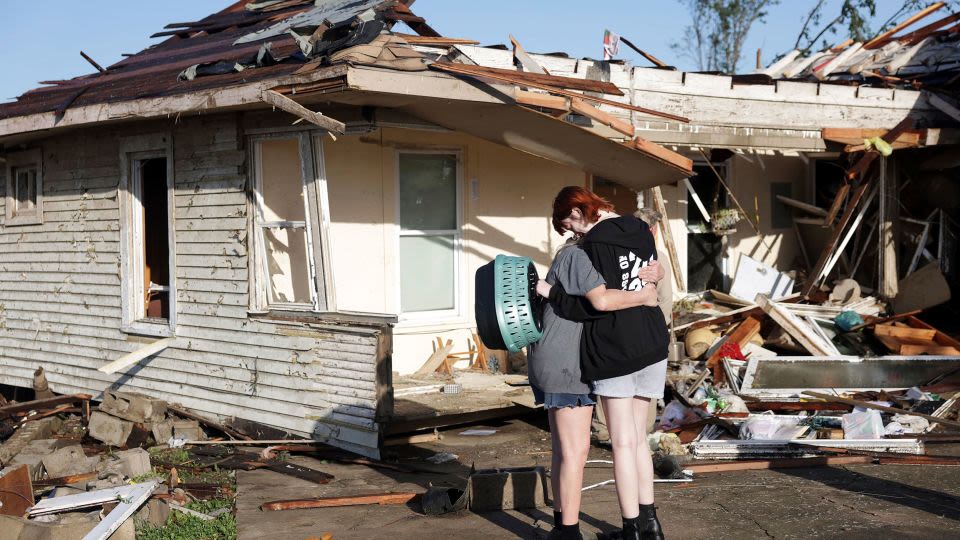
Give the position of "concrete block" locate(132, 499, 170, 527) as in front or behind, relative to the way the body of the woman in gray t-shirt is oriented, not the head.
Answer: behind

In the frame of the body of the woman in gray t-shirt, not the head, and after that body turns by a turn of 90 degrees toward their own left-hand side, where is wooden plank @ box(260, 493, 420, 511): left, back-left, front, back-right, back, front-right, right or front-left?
front-left

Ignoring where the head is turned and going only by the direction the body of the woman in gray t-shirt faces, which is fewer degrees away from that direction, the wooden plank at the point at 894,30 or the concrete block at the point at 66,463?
the wooden plank

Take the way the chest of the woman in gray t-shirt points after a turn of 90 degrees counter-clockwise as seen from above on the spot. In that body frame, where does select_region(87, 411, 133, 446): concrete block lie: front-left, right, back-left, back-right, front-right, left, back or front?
front-left

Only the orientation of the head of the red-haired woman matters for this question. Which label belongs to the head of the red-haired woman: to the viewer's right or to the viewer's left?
to the viewer's left

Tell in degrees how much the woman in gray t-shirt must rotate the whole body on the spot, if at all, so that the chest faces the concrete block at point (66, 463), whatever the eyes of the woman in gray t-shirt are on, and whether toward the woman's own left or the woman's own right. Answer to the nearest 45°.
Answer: approximately 135° to the woman's own left

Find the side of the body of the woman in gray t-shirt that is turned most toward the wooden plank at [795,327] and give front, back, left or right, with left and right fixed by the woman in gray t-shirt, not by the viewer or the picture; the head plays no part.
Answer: left

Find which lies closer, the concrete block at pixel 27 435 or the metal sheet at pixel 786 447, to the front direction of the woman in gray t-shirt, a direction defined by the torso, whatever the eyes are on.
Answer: the metal sheet

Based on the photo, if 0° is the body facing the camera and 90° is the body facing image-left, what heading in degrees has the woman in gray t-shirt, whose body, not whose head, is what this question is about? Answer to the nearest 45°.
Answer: approximately 270°

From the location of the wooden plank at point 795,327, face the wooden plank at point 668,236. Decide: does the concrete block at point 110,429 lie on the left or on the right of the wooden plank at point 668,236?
left

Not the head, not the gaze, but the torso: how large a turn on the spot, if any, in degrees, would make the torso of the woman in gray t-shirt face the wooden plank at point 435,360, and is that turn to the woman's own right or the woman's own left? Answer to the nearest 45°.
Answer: approximately 90° to the woman's own left

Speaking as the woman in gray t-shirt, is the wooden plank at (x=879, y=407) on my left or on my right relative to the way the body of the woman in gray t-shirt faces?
on my left

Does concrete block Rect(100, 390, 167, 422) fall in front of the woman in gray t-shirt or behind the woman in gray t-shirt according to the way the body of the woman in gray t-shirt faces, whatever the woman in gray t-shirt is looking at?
behind

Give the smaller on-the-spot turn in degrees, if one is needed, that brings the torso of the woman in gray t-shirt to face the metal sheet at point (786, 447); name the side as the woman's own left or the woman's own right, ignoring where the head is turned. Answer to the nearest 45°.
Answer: approximately 45° to the woman's own left
